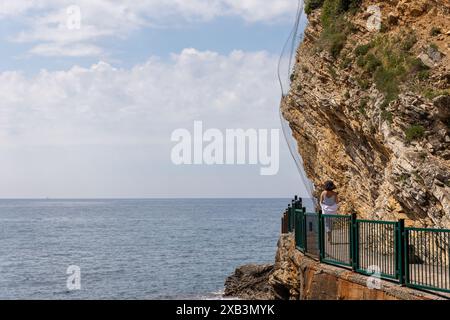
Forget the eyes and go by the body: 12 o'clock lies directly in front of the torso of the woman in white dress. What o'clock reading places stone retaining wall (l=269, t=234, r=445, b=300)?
The stone retaining wall is roughly at 6 o'clock from the woman in white dress.

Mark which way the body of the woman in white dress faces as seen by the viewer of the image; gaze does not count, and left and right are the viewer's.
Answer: facing away from the viewer

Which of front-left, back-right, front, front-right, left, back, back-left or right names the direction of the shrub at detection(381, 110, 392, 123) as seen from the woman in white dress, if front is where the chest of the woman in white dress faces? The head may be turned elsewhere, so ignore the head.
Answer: front-right

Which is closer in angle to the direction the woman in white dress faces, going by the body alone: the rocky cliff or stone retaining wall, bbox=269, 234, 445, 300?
the rocky cliff

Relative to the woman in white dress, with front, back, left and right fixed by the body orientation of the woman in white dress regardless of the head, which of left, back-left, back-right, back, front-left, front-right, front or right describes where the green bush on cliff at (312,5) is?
front
